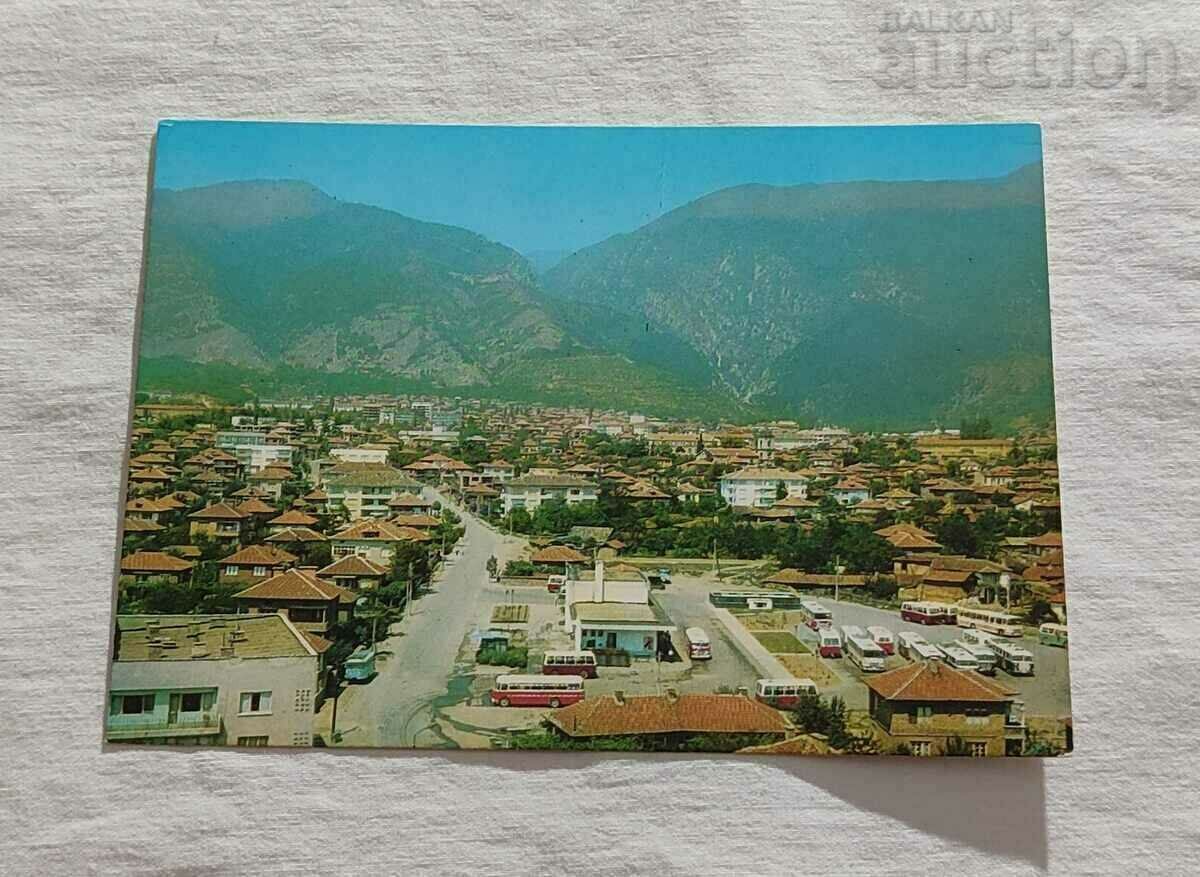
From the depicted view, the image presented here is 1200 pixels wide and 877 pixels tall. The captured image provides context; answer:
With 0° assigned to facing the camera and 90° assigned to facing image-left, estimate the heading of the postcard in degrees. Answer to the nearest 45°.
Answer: approximately 0°
